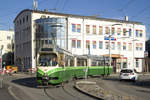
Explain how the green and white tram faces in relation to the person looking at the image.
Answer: facing the viewer and to the left of the viewer

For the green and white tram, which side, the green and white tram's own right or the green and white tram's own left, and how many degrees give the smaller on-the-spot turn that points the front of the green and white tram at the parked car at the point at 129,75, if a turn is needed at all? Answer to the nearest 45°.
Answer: approximately 180°
